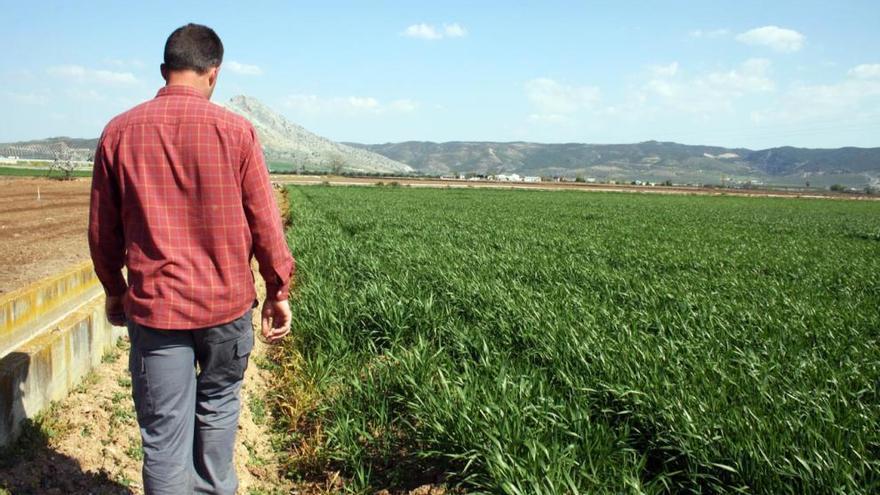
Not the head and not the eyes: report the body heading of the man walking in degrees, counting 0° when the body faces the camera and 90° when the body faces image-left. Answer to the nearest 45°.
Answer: approximately 180°

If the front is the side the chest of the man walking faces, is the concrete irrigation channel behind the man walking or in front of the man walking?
in front

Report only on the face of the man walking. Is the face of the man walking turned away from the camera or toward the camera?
away from the camera
